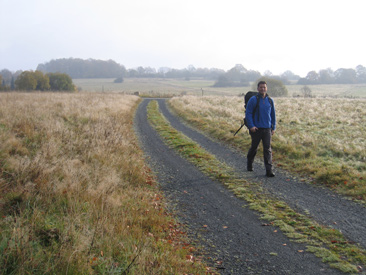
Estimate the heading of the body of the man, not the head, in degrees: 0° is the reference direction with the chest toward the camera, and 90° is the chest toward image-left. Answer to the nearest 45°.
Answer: approximately 315°
